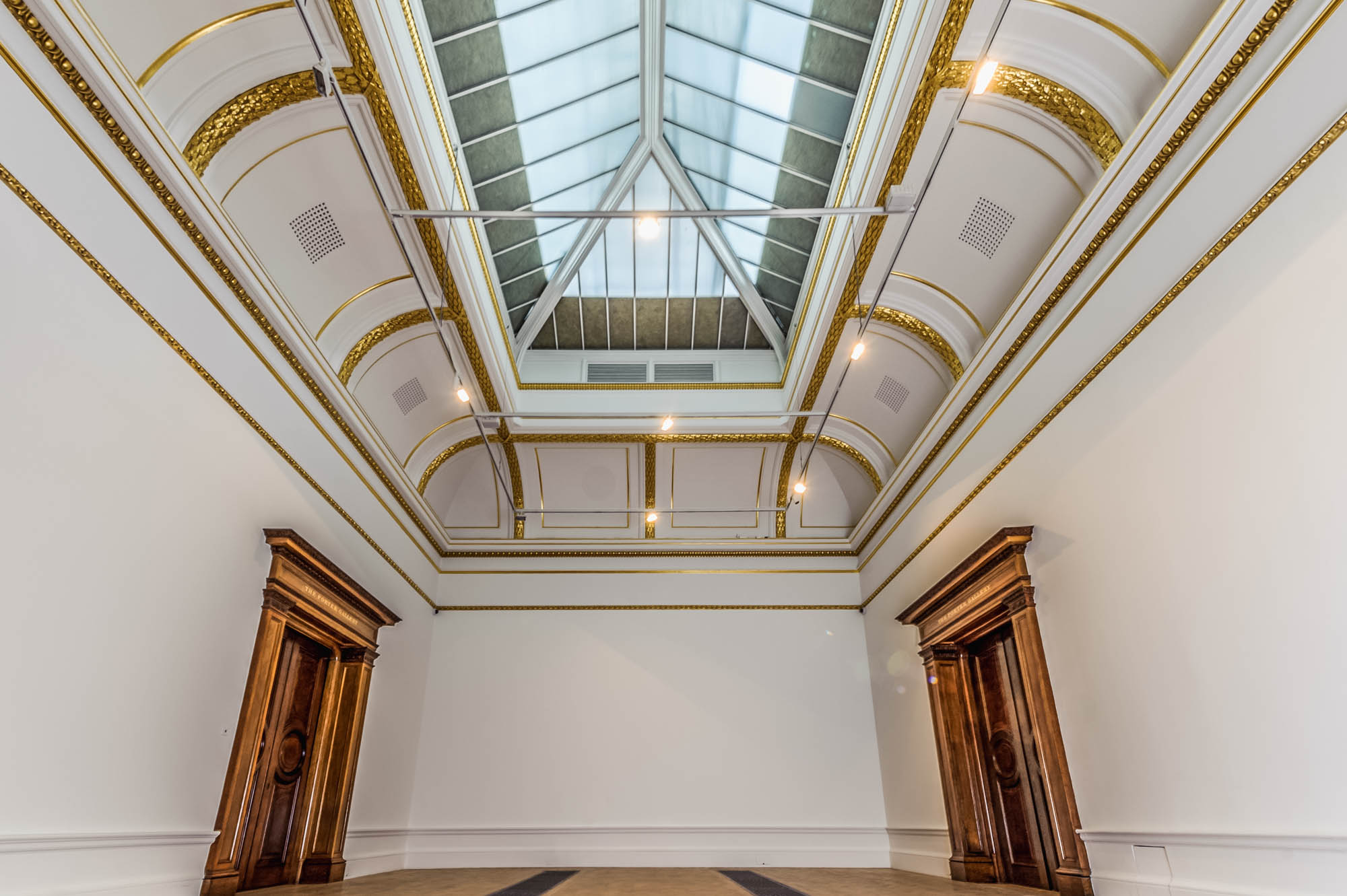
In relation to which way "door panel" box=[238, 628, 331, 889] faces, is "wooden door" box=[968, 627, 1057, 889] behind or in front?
in front

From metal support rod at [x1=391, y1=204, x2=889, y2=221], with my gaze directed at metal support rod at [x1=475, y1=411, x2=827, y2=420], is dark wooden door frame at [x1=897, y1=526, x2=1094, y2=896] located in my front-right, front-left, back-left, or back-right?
front-right

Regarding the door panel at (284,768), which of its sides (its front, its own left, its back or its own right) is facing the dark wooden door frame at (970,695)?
front

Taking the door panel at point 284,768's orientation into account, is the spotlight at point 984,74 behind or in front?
in front

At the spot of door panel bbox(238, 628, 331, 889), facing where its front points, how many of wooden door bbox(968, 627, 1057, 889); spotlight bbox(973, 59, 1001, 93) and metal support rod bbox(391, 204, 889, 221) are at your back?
0

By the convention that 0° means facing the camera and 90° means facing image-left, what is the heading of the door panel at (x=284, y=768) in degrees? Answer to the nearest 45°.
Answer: approximately 315°

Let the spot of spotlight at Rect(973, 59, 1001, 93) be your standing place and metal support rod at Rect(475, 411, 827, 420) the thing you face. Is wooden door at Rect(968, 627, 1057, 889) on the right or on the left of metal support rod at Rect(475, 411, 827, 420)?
right

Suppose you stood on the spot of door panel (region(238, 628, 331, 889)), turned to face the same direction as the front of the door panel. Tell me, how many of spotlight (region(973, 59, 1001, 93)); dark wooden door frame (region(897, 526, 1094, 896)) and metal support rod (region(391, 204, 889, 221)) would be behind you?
0

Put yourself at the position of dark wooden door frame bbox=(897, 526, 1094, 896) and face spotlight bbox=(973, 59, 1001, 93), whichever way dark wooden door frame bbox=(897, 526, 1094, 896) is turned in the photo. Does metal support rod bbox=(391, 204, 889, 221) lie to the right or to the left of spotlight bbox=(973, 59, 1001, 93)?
right
